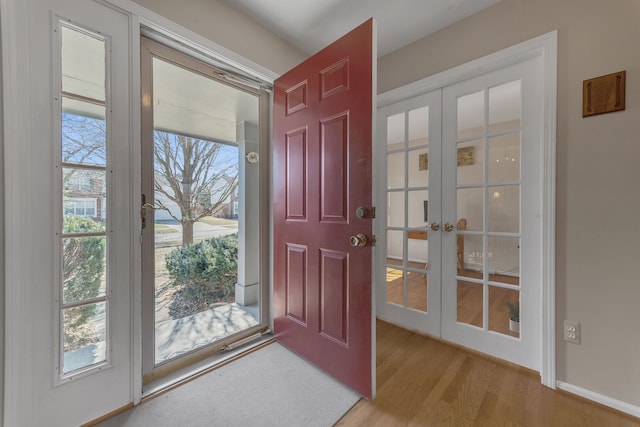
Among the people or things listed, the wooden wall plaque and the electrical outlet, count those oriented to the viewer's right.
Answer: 0

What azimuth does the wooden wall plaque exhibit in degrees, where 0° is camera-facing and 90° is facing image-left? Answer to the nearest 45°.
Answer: approximately 45°
